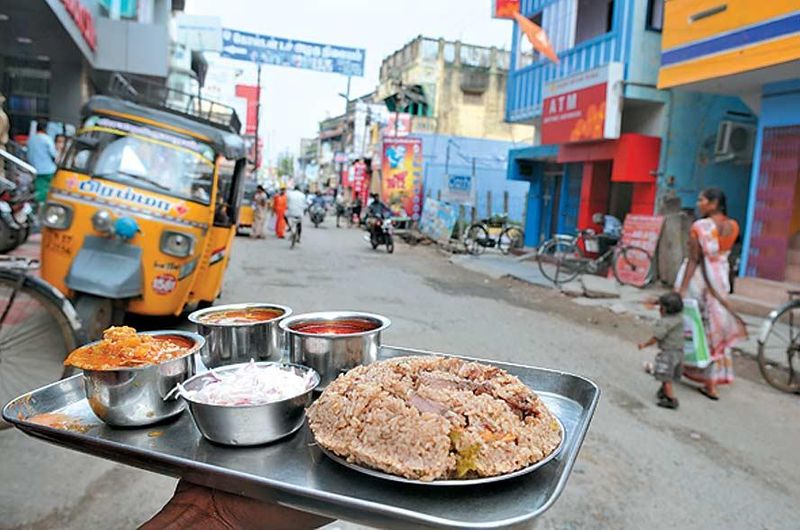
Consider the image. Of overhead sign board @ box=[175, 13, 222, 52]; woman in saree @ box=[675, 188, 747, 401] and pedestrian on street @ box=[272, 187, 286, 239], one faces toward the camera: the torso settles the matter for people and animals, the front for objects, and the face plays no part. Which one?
the overhead sign board

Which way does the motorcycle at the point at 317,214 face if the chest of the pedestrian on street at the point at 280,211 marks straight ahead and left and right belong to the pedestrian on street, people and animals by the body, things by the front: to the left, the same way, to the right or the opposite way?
the opposite way

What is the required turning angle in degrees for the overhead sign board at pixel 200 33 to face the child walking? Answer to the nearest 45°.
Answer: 0° — it already faces them

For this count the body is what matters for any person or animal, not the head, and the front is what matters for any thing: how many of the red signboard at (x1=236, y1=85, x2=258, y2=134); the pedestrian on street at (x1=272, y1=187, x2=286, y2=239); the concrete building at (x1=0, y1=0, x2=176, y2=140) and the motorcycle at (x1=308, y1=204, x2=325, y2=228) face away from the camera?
1

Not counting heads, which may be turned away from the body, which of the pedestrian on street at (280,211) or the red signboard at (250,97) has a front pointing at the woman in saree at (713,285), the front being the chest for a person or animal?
the red signboard

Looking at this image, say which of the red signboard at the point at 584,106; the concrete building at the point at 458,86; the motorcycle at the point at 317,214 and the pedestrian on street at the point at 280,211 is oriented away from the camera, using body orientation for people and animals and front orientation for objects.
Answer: the pedestrian on street

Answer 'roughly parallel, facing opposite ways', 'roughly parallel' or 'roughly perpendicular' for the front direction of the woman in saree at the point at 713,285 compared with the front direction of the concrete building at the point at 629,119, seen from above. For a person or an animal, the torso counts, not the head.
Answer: roughly perpendicular

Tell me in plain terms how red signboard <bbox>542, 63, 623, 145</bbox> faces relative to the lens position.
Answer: facing the viewer and to the left of the viewer

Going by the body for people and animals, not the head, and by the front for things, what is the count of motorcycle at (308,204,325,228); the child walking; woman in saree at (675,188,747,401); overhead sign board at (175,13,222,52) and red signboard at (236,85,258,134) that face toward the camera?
3

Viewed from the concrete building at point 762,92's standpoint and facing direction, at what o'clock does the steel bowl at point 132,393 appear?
The steel bowl is roughly at 11 o'clock from the concrete building.

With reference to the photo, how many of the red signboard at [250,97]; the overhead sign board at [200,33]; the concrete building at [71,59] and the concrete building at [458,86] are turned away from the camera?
0

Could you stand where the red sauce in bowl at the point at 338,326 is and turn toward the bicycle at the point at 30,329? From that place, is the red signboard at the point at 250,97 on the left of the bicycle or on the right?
right

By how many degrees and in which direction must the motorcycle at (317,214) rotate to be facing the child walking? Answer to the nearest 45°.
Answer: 0° — it already faces them

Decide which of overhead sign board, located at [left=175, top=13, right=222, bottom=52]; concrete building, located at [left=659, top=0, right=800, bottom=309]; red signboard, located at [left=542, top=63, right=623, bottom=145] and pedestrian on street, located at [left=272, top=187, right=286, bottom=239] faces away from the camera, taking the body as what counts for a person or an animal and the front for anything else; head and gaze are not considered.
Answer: the pedestrian on street
